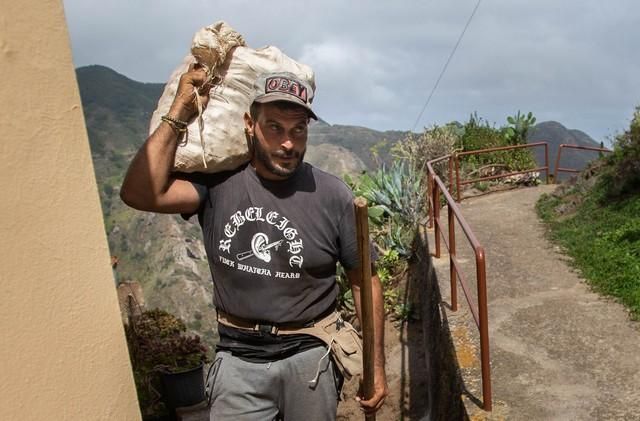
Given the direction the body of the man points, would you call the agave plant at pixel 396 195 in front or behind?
behind

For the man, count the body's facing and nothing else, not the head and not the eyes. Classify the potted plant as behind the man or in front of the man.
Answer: behind

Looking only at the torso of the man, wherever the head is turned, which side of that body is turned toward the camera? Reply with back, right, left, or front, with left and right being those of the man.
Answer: front
